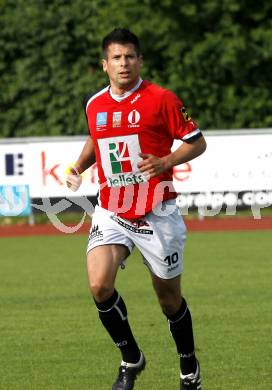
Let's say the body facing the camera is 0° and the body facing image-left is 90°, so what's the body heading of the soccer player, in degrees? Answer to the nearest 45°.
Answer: approximately 0°

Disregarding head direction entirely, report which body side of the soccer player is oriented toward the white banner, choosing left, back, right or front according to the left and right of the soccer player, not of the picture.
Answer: back

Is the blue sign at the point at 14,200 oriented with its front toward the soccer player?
yes

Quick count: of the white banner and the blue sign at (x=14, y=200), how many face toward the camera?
2

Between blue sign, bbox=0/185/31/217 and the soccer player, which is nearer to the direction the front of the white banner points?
the soccer player

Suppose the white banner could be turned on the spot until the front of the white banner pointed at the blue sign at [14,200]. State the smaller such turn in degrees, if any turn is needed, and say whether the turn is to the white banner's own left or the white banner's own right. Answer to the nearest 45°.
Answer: approximately 90° to the white banner's own right

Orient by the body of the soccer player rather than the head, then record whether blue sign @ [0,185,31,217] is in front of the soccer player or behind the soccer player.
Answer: behind
